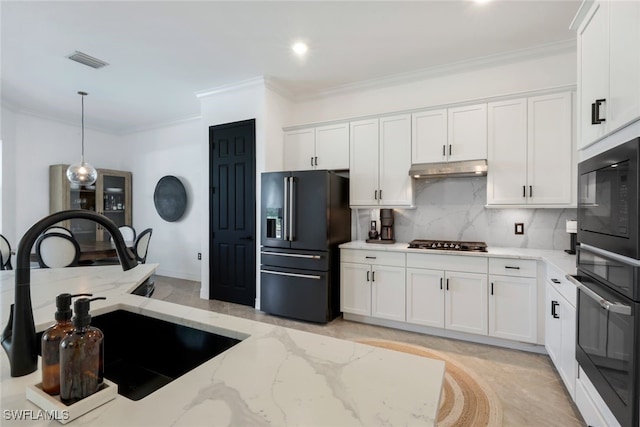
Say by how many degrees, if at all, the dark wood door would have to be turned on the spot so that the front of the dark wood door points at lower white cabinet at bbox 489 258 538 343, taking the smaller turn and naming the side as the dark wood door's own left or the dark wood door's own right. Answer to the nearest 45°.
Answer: approximately 90° to the dark wood door's own left

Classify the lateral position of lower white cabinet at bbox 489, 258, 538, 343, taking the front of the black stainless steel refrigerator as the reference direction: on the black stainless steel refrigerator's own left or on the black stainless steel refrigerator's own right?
on the black stainless steel refrigerator's own left

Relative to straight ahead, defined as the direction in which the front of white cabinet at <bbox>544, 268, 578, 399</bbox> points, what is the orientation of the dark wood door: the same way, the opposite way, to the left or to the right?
to the left

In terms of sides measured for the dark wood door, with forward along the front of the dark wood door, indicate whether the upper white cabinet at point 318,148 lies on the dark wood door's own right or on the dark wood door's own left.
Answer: on the dark wood door's own left

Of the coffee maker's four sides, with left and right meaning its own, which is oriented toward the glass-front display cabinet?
right

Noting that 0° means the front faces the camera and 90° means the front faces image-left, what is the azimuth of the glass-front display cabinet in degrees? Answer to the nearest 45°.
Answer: approximately 315°

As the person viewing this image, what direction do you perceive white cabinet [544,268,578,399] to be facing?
facing to the left of the viewer

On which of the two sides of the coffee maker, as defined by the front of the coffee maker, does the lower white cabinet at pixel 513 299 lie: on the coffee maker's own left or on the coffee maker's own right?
on the coffee maker's own left
